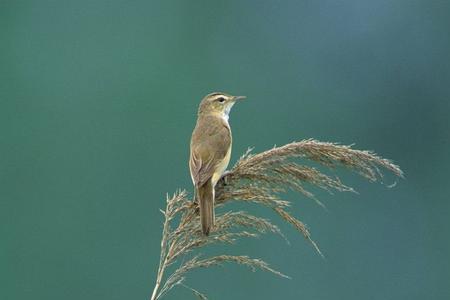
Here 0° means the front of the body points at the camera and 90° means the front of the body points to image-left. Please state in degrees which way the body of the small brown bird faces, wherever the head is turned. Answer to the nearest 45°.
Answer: approximately 225°
